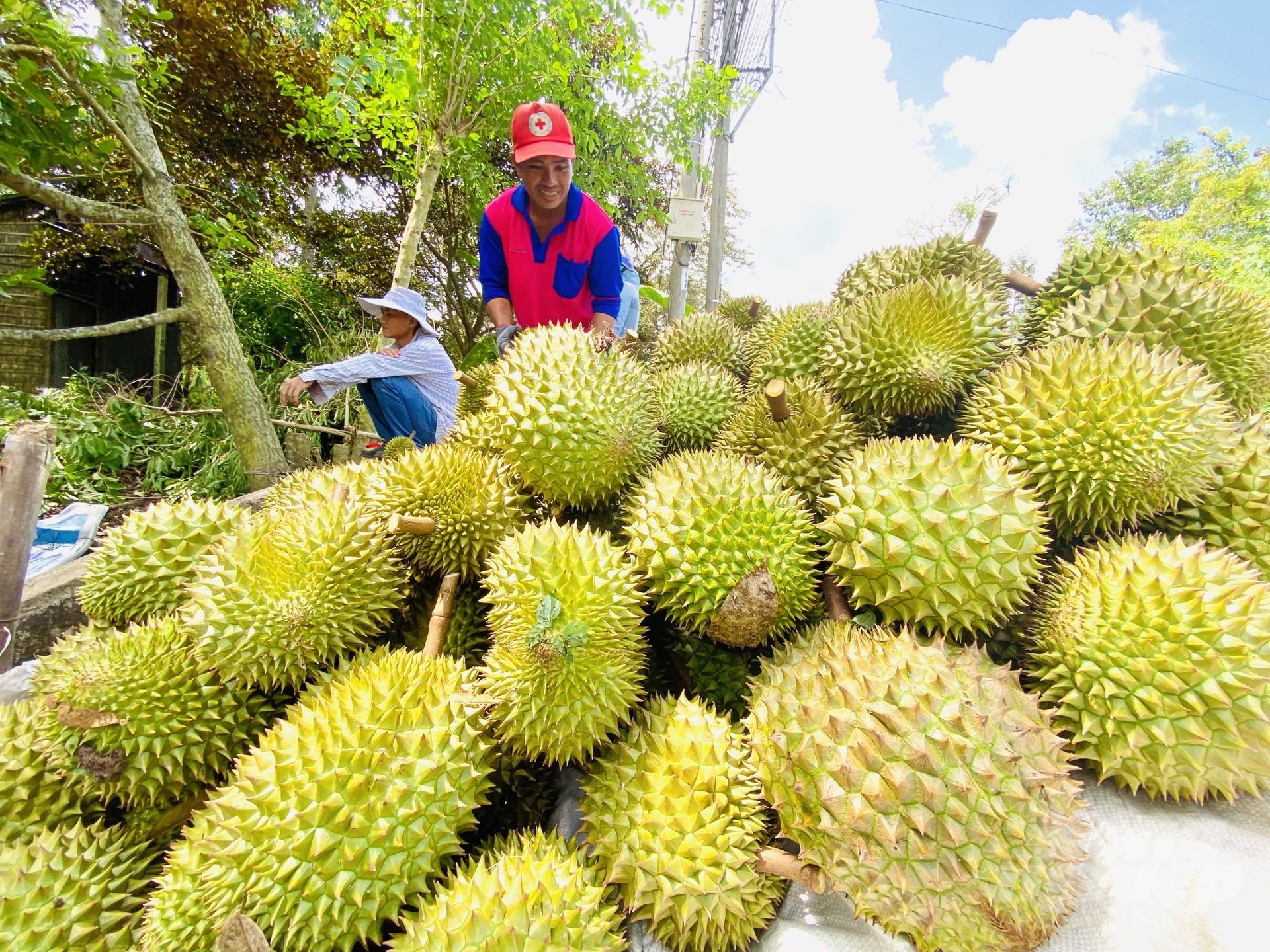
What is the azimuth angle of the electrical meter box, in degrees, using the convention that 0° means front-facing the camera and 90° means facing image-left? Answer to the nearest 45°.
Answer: approximately 0°

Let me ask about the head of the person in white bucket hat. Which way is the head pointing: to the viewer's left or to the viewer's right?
to the viewer's left

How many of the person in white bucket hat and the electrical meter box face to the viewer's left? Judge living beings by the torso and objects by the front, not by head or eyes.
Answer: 1

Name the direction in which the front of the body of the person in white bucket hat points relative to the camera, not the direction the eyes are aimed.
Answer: to the viewer's left

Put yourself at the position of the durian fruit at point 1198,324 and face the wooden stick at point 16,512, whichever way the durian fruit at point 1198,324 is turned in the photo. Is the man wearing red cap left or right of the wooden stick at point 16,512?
right

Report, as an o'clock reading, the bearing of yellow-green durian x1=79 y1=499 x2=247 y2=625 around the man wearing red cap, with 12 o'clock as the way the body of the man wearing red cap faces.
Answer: The yellow-green durian is roughly at 1 o'clock from the man wearing red cap.

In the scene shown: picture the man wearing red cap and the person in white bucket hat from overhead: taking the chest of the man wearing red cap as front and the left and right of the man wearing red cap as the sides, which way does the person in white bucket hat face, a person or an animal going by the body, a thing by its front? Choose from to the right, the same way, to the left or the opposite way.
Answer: to the right
